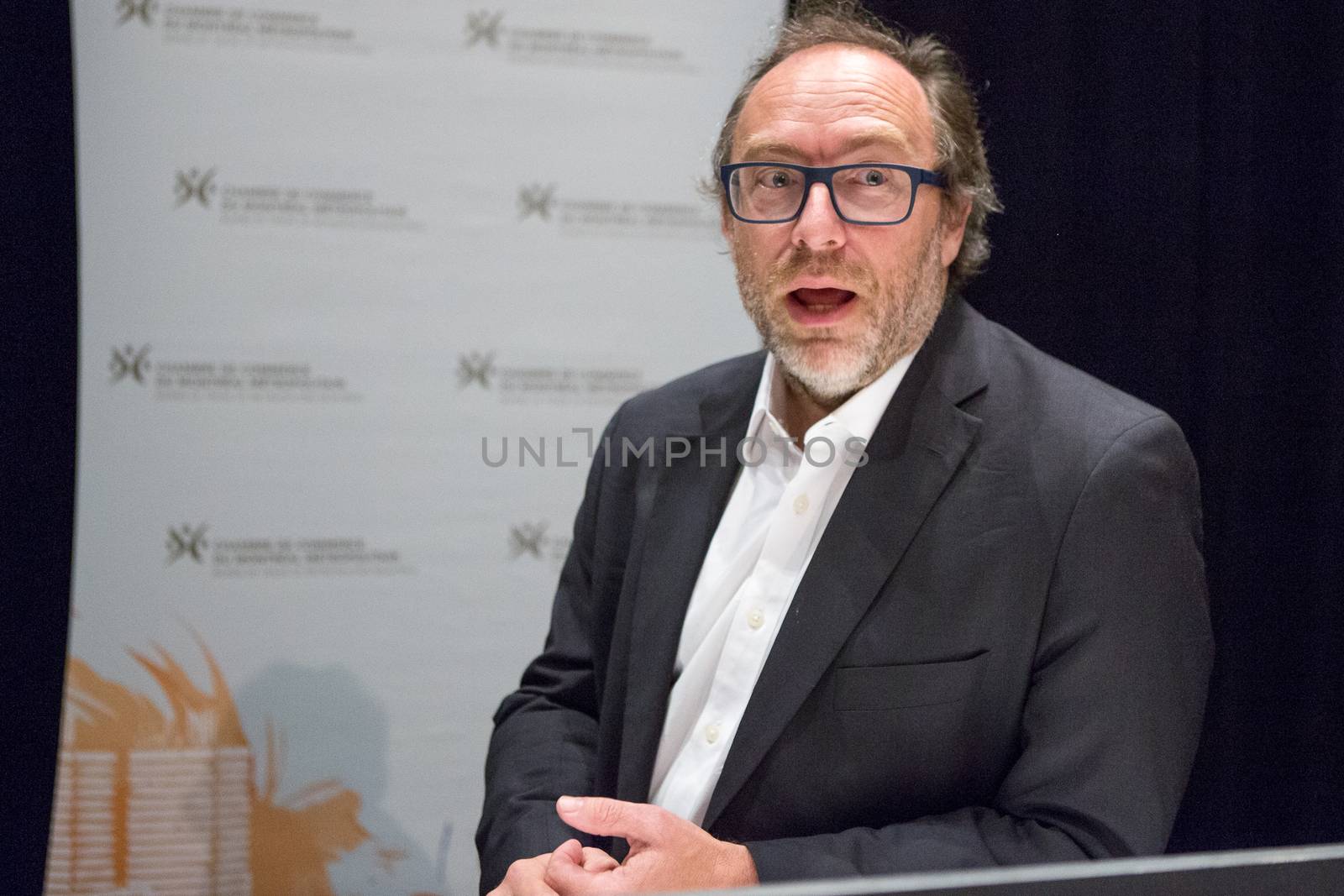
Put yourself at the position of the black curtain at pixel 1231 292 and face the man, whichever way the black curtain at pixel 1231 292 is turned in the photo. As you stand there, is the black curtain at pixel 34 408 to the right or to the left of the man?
right

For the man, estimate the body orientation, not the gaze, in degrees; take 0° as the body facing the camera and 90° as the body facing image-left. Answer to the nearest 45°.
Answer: approximately 45°

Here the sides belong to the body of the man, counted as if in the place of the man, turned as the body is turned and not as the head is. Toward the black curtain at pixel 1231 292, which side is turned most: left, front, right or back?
back

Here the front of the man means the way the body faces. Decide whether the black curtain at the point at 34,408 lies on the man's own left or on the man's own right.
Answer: on the man's own right
